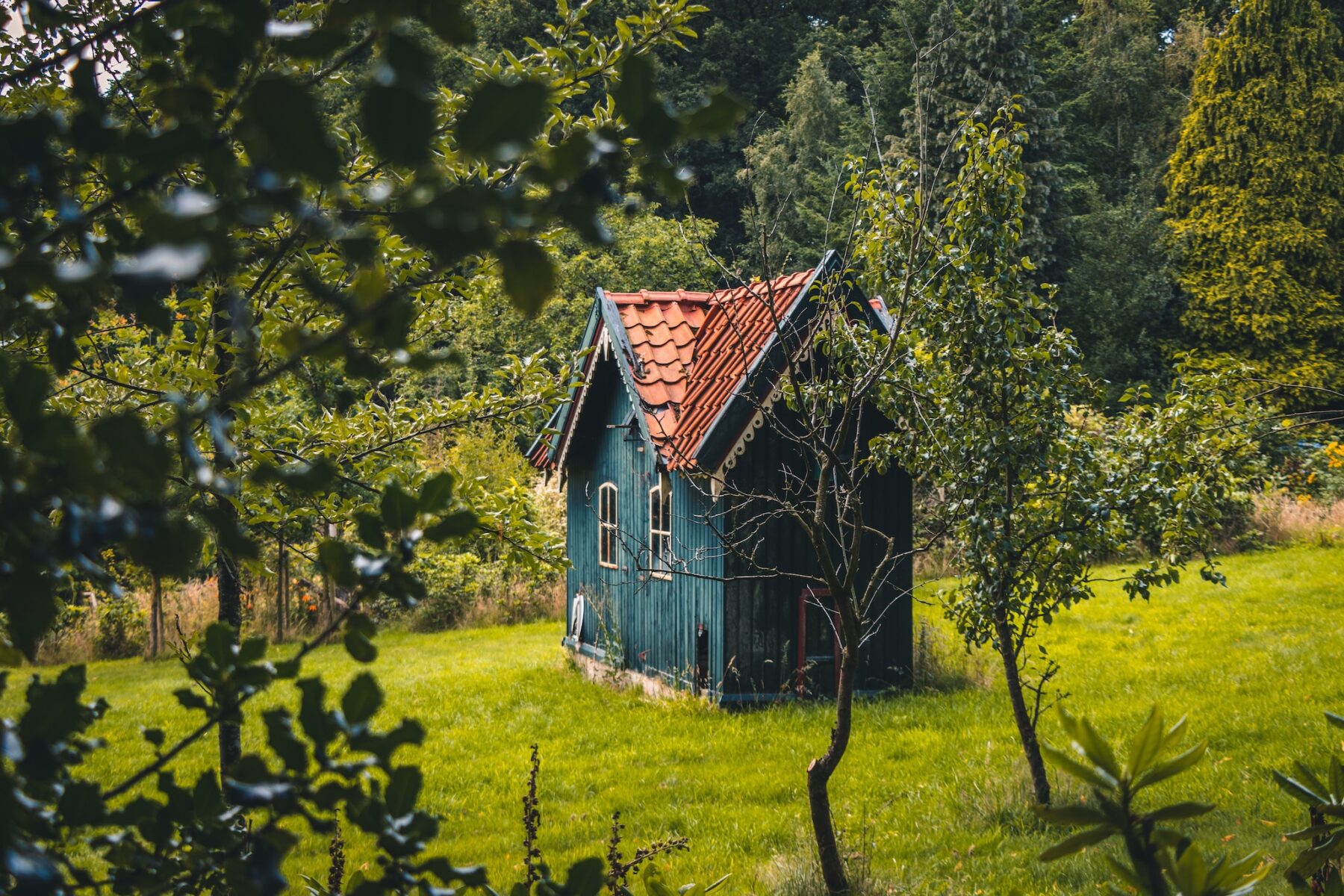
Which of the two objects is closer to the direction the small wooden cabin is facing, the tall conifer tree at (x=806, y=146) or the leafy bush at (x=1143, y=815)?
the leafy bush

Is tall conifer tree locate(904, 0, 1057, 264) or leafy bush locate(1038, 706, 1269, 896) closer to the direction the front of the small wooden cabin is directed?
the leafy bush

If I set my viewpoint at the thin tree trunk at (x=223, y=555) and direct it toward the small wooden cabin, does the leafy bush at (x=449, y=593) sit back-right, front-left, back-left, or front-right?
front-left
